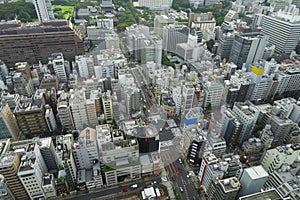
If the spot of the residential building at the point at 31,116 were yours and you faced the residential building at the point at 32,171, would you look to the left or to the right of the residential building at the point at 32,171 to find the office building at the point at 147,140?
left

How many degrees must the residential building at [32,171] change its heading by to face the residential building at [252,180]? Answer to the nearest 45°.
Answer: approximately 45° to its left

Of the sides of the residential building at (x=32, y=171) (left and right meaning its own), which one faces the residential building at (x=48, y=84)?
back

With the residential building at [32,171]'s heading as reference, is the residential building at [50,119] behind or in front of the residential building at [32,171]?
behind

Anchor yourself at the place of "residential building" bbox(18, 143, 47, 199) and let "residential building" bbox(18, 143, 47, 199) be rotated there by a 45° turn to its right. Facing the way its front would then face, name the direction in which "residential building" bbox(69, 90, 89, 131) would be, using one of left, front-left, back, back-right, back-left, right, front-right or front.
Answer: back

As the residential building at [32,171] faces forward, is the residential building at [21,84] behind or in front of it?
behind

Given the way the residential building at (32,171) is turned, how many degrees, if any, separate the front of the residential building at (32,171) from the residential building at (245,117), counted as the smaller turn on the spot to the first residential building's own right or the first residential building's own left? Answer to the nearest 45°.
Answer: approximately 90° to the first residential building's own left

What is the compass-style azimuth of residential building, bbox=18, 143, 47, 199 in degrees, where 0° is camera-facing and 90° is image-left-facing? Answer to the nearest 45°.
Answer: approximately 0°

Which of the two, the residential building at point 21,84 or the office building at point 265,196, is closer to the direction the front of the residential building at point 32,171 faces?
the office building

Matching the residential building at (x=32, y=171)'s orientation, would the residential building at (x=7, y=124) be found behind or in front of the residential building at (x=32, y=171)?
behind
